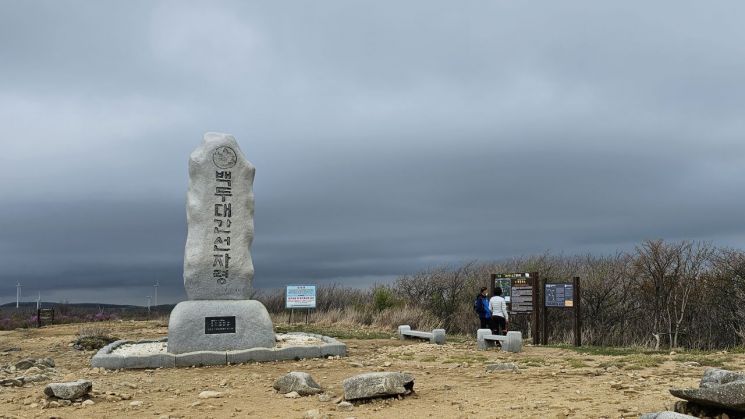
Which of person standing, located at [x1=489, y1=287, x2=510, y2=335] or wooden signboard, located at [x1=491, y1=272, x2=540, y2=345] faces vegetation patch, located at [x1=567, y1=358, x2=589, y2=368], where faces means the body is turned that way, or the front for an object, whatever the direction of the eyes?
the wooden signboard

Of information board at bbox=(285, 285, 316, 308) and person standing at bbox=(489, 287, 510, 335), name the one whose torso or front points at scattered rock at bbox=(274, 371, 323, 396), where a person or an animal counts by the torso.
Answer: the information board

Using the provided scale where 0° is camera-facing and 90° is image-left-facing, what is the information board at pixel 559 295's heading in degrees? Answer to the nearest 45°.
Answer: approximately 0°

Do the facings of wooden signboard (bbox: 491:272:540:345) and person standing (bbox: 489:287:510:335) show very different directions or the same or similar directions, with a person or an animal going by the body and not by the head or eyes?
very different directions

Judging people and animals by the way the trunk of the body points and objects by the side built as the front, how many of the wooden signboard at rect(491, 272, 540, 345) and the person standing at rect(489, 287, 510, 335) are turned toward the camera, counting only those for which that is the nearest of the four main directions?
1

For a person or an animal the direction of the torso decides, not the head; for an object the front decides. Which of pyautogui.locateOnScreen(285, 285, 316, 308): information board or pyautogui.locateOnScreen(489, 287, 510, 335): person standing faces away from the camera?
the person standing

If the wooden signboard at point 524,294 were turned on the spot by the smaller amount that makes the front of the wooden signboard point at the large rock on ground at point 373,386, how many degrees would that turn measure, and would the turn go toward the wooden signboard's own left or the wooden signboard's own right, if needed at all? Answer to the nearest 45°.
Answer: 0° — it already faces it

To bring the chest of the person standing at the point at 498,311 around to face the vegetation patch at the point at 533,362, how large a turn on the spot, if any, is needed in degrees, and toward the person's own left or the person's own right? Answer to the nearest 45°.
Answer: approximately 180°

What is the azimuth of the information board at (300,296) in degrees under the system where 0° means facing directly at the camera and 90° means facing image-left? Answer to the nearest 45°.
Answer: approximately 0°

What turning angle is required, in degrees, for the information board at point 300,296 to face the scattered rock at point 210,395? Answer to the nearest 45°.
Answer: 0° — it already faces it

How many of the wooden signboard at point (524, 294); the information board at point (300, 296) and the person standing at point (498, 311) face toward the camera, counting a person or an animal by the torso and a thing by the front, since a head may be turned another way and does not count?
2

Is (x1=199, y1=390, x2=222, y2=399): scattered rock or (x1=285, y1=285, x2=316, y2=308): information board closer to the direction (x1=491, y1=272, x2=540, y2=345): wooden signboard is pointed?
the scattered rock

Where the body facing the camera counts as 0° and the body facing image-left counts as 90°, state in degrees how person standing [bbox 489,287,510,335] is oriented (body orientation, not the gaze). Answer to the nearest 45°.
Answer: approximately 180°
